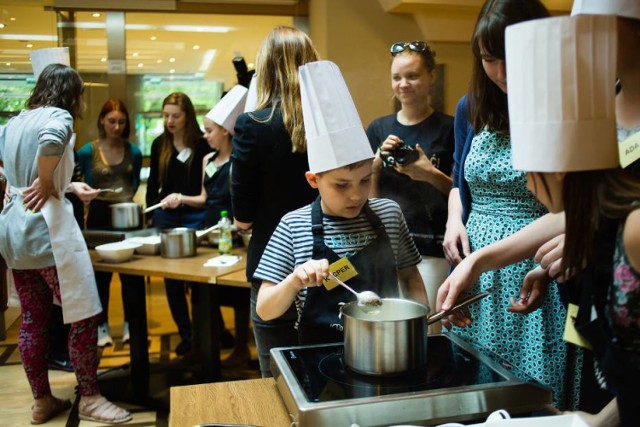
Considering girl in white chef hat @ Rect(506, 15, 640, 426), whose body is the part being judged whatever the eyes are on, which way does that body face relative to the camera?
to the viewer's left

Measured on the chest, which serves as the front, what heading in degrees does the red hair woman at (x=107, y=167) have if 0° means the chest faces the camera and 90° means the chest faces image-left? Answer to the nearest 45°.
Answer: approximately 0°

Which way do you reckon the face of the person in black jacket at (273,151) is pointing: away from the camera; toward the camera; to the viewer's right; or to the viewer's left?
away from the camera

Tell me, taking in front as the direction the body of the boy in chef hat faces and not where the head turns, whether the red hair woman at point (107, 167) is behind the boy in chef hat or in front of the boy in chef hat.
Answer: behind

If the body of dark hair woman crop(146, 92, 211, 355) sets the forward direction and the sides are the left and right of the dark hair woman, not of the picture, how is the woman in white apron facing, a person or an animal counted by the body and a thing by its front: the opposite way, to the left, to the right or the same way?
the opposite way

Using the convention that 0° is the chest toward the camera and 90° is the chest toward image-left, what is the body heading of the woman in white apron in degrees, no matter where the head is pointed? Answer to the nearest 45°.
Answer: approximately 225°

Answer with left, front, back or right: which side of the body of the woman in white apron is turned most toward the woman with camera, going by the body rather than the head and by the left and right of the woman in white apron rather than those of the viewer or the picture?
right

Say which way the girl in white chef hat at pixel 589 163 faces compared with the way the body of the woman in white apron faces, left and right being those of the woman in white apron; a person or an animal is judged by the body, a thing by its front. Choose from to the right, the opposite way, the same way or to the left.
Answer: to the left
